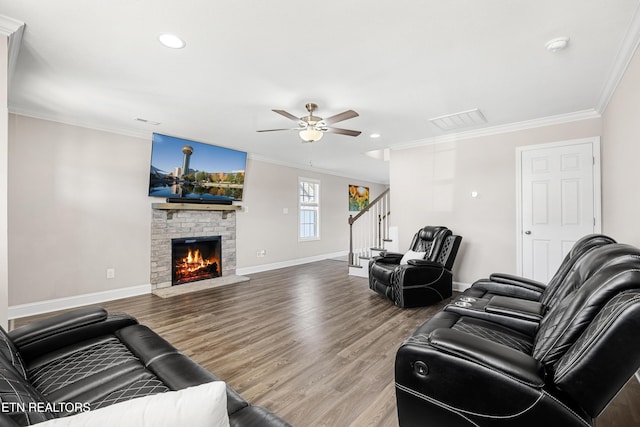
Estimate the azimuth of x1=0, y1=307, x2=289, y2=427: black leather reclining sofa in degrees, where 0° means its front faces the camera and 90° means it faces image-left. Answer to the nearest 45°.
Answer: approximately 225°

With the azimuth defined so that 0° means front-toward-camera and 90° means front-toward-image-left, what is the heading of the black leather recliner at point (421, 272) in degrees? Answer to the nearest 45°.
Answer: approximately 45°

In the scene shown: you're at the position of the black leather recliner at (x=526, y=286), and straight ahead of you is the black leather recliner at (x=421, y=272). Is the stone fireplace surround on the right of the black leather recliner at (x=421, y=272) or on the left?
left

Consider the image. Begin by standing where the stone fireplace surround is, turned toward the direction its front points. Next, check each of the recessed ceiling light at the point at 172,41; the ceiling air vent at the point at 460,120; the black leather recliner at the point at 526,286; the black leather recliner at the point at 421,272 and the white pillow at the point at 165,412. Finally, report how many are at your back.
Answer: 0

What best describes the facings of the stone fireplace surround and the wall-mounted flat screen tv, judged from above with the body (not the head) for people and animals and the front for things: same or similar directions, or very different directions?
same or similar directions

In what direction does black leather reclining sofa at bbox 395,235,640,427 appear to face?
to the viewer's left

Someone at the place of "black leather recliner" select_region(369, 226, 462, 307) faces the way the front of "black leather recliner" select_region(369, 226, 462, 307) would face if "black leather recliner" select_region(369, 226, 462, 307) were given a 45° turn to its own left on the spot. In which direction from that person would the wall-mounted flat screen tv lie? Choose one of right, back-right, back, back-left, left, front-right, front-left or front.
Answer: right

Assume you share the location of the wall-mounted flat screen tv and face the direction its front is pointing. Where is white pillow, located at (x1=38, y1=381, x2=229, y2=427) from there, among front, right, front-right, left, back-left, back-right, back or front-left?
front-right

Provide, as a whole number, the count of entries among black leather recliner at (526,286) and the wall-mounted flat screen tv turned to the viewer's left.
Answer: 1

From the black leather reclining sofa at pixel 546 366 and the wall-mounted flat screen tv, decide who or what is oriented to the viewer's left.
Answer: the black leather reclining sofa

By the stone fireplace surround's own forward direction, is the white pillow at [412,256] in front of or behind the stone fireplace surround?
in front

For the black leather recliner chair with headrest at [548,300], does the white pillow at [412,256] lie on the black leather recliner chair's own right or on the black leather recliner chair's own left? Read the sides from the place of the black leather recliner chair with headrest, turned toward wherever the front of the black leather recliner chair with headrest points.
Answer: on the black leather recliner chair's own right

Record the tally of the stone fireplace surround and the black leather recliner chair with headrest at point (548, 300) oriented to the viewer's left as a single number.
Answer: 1

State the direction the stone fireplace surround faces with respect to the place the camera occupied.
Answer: facing the viewer and to the right of the viewer

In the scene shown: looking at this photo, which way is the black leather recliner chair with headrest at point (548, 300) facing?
to the viewer's left

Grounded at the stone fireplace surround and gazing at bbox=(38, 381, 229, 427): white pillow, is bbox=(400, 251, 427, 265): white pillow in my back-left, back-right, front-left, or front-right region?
front-left
